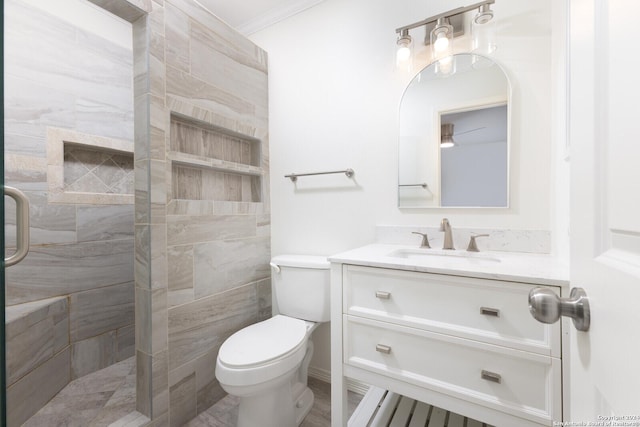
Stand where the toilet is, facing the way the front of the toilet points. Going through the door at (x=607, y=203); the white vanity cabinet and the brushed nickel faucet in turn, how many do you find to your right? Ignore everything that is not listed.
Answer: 0

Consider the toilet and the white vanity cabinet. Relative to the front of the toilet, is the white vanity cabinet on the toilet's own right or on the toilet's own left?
on the toilet's own left

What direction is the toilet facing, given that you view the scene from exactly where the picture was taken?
facing the viewer and to the left of the viewer

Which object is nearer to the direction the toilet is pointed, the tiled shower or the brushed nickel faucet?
the tiled shower

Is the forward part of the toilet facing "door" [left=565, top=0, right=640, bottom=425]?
no

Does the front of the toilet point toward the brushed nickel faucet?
no

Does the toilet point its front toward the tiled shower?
no
